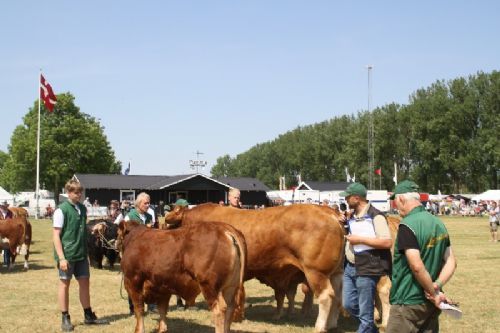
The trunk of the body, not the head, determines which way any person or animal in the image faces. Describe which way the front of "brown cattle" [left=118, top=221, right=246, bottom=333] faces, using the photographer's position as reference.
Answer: facing away from the viewer and to the left of the viewer

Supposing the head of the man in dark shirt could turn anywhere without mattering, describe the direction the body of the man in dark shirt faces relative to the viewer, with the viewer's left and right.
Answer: facing away from the viewer and to the left of the viewer

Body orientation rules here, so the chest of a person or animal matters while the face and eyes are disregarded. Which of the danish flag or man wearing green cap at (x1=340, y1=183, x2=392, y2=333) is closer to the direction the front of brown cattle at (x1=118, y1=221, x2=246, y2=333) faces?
the danish flag

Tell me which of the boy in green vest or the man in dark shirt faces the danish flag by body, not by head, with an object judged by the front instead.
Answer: the man in dark shirt

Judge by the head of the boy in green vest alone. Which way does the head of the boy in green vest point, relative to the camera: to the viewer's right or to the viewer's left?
to the viewer's right

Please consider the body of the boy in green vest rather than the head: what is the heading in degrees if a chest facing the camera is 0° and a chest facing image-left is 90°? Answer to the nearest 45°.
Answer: approximately 315°

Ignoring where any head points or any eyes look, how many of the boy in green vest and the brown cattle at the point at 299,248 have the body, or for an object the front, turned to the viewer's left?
1

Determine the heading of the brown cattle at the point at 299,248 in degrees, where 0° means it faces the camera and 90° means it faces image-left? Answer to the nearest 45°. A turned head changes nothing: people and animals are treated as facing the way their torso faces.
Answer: approximately 90°

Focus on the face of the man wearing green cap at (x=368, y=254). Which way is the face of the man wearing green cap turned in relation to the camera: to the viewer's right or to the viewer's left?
to the viewer's left
